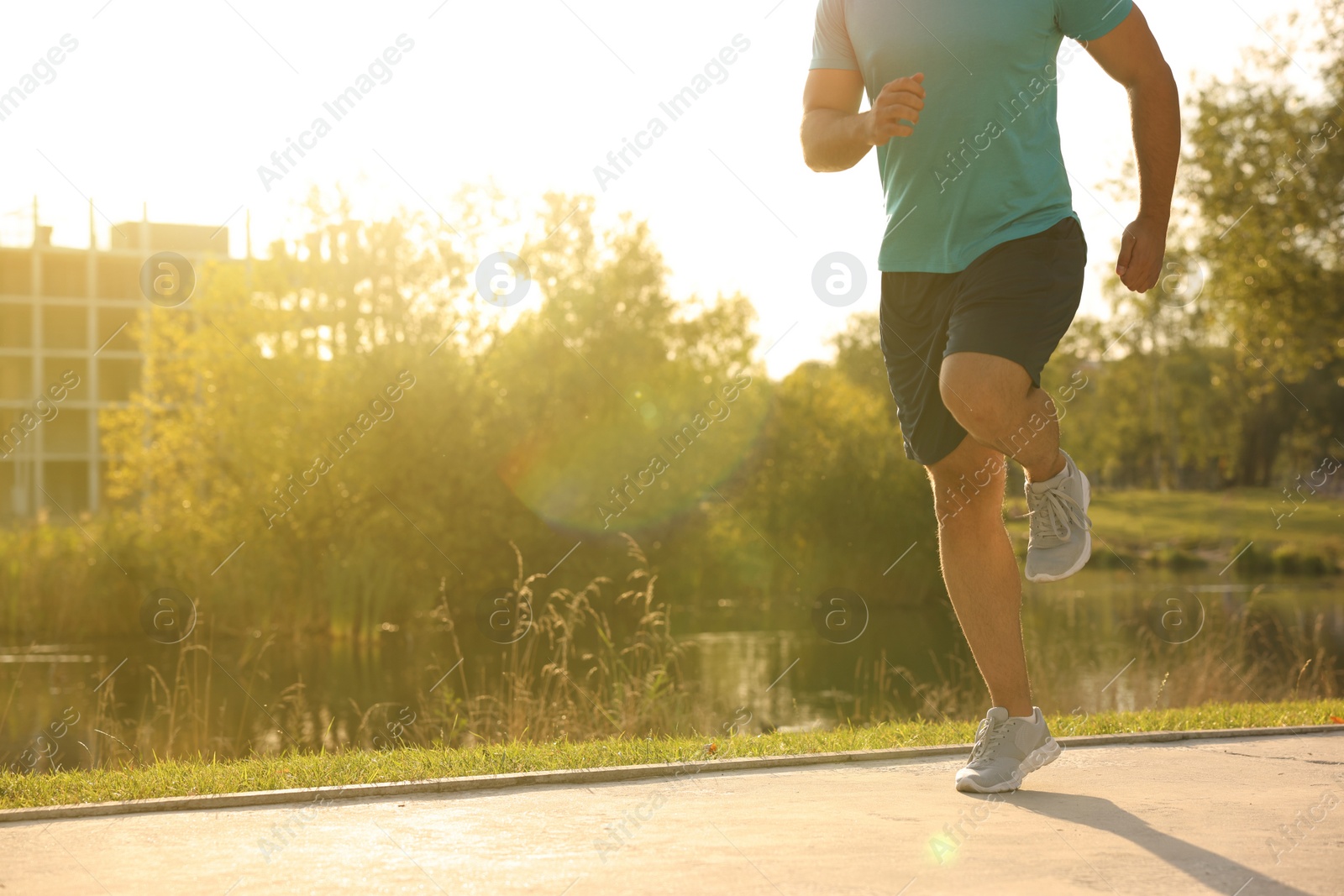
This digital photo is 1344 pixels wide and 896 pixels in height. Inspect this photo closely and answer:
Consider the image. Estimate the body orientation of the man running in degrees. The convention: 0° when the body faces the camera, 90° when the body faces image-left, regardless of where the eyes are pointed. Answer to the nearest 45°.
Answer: approximately 45°
